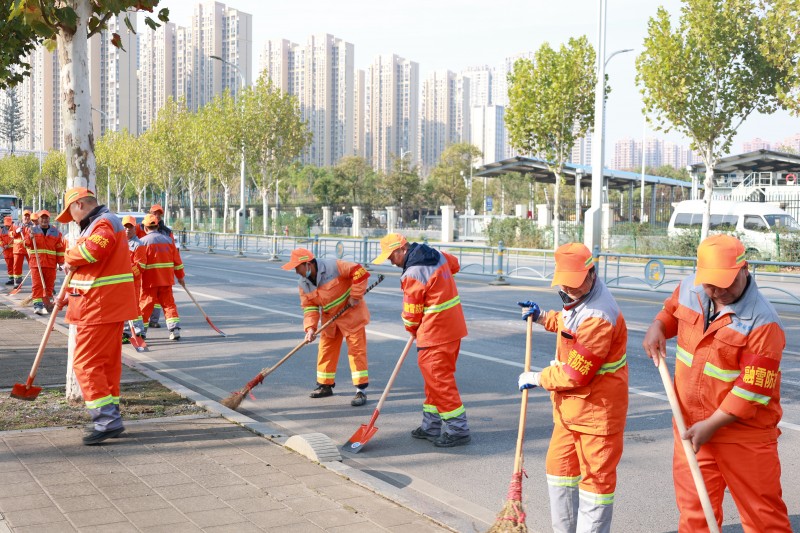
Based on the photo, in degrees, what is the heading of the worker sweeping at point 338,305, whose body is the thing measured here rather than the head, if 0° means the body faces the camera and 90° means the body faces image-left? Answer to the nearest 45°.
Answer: approximately 45°

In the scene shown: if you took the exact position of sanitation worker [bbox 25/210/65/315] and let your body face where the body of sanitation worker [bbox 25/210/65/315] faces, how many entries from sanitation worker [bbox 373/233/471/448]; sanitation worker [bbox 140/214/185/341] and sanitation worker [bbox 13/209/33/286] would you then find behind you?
1

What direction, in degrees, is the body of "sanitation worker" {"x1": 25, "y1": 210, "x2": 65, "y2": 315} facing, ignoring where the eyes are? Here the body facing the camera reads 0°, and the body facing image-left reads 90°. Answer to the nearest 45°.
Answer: approximately 0°

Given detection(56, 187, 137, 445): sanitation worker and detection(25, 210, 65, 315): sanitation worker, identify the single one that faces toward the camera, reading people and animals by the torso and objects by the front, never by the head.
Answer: detection(25, 210, 65, 315): sanitation worker

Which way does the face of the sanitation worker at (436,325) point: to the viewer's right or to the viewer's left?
to the viewer's left

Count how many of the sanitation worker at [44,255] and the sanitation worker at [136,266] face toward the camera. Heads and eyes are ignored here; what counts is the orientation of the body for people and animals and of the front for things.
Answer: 2

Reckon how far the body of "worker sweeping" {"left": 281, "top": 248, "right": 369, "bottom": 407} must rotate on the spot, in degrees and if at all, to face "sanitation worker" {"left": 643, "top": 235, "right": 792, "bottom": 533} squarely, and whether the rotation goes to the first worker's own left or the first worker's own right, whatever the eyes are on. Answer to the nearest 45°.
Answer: approximately 45° to the first worker's own left

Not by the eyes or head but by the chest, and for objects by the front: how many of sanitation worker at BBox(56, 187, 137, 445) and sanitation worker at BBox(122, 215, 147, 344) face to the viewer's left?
1

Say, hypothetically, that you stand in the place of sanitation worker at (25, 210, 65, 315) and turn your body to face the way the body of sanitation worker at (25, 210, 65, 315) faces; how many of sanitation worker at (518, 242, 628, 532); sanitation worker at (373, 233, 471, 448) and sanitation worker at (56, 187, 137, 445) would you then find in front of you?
3

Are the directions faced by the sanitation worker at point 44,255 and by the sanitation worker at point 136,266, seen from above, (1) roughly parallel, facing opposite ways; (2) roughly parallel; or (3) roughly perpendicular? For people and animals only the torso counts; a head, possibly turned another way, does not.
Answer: roughly parallel

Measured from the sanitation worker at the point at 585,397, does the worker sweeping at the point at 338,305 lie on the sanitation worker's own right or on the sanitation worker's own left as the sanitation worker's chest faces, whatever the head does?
on the sanitation worker's own right

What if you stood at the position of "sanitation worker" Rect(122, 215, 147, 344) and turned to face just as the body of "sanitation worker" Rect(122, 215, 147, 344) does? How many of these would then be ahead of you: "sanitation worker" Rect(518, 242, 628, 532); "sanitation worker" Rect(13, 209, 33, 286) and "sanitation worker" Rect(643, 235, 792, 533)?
2

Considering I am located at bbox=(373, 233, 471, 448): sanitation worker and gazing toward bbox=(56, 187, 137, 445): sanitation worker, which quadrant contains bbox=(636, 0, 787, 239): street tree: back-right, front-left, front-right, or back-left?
back-right

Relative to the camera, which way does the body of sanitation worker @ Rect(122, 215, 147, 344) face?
toward the camera
